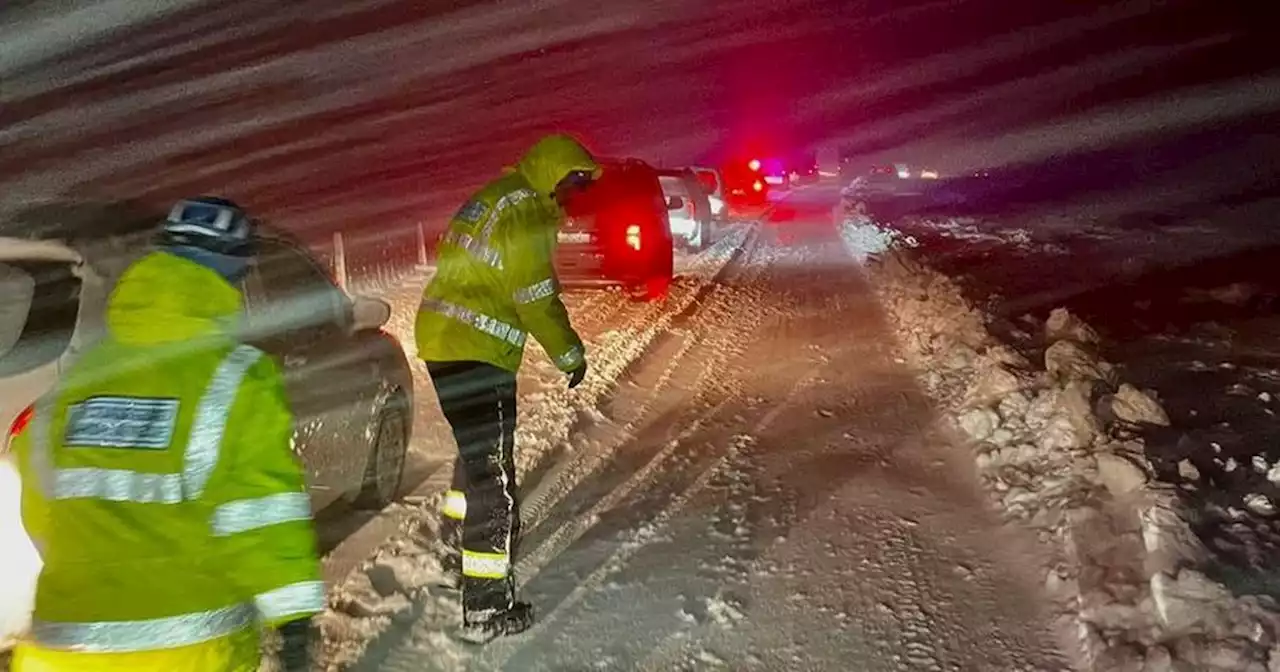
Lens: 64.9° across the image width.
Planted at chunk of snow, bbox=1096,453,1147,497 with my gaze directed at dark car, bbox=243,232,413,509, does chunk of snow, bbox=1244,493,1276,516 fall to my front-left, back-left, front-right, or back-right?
back-left

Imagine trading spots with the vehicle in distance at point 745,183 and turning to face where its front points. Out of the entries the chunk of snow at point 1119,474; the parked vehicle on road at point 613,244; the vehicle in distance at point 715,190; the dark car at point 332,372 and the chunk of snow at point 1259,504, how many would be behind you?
5

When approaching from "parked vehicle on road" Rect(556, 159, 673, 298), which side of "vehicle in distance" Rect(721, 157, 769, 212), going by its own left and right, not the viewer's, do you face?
back

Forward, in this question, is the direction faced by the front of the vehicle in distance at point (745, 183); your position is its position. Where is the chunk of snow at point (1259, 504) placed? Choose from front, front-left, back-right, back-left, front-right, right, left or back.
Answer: back

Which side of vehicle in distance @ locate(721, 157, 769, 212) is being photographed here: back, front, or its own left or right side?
back

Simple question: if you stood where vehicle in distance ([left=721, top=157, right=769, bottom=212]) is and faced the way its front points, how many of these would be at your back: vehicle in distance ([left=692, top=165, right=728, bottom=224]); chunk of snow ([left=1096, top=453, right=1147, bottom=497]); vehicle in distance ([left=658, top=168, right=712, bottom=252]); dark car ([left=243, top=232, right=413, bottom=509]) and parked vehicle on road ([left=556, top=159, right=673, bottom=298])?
5

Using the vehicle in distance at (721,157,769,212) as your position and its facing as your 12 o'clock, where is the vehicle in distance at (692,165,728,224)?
the vehicle in distance at (692,165,728,224) is roughly at 6 o'clock from the vehicle in distance at (721,157,769,212).

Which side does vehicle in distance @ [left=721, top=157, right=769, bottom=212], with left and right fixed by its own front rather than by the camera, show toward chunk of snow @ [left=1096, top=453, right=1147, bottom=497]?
back

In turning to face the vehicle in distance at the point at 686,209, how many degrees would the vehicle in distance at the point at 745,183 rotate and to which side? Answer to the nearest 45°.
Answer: approximately 180°

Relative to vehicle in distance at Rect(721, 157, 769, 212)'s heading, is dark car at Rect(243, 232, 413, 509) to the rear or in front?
to the rear
